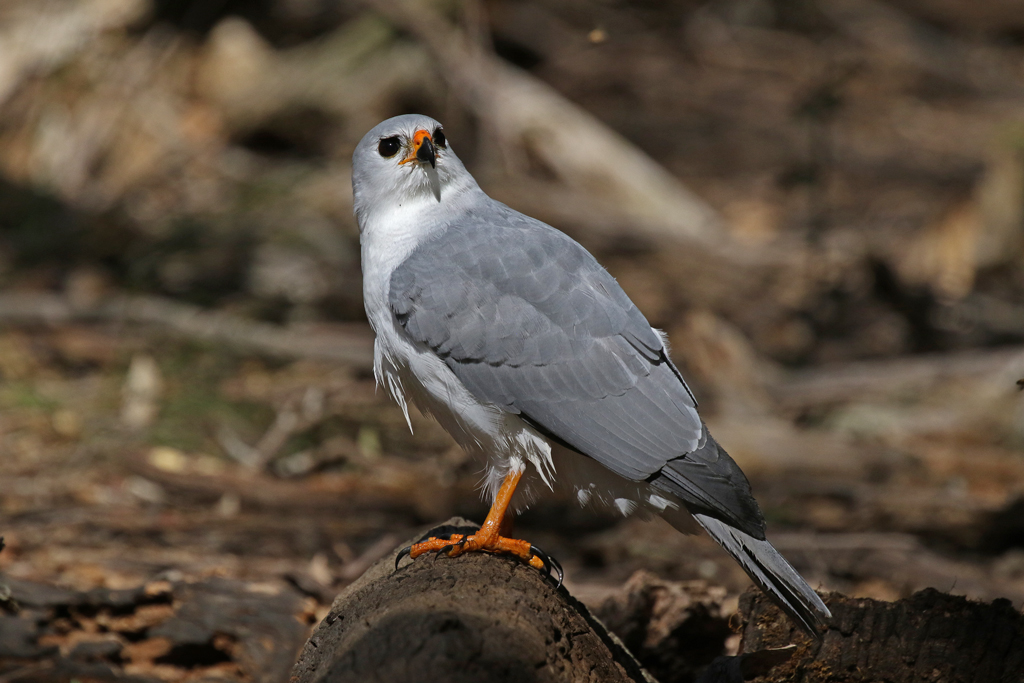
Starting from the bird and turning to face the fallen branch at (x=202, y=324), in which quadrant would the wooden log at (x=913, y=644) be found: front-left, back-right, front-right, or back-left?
back-right

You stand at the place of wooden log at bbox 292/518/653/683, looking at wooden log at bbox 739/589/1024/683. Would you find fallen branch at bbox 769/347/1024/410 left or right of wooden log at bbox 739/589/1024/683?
left

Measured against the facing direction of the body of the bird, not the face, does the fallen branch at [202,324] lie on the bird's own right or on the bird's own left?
on the bird's own right

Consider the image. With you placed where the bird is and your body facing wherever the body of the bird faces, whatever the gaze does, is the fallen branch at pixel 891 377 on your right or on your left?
on your right

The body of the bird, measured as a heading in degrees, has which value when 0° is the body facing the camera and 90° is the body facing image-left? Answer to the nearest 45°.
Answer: approximately 90°

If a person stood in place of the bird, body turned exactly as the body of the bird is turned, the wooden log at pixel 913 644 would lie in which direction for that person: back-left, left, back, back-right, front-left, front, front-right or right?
back-left
